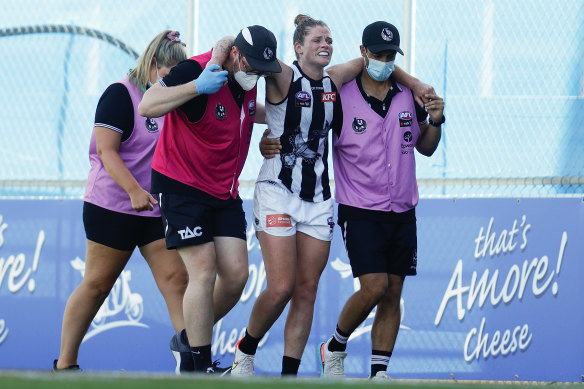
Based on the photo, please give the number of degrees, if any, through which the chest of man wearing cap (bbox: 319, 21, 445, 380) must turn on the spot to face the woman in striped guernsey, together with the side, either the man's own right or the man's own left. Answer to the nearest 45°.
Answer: approximately 45° to the man's own right

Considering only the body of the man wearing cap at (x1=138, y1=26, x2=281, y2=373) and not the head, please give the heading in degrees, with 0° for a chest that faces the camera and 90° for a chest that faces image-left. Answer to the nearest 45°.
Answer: approximately 315°

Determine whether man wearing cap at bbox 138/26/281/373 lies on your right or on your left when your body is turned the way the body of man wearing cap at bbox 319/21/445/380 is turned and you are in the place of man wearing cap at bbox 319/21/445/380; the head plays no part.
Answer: on your right

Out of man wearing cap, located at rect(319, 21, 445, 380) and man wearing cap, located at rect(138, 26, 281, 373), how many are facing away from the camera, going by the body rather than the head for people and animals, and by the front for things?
0
